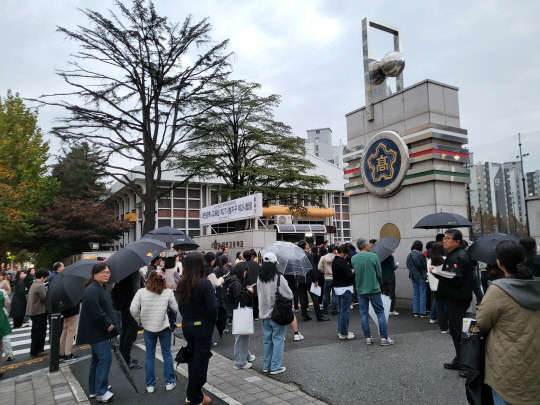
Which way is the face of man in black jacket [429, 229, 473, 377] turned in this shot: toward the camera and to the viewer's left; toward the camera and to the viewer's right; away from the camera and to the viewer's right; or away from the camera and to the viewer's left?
toward the camera and to the viewer's left

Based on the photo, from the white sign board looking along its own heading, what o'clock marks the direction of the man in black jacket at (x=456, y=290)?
The man in black jacket is roughly at 10 o'clock from the white sign board.

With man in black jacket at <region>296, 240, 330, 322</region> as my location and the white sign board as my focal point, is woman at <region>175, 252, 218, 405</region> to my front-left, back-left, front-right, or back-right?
back-left

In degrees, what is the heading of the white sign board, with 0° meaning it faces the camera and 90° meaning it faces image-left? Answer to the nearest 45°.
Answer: approximately 45°

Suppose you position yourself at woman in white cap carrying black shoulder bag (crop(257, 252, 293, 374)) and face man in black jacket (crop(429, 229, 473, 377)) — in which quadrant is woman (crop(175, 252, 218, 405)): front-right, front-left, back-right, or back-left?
back-right

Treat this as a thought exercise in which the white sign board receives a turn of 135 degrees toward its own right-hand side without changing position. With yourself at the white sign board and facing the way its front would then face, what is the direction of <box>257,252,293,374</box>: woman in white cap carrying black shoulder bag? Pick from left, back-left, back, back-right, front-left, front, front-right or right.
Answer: back

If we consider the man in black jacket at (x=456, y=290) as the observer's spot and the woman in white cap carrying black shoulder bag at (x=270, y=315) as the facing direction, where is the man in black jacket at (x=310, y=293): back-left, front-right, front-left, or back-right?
front-right

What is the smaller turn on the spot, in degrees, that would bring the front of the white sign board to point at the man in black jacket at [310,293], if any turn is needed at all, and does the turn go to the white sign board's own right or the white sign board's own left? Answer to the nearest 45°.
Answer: approximately 45° to the white sign board's own left

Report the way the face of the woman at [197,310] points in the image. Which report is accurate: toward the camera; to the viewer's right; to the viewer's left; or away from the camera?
away from the camera

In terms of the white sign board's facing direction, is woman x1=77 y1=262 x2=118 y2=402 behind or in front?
in front

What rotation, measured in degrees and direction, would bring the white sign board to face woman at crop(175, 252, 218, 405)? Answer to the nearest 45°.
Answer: approximately 45° to its left
